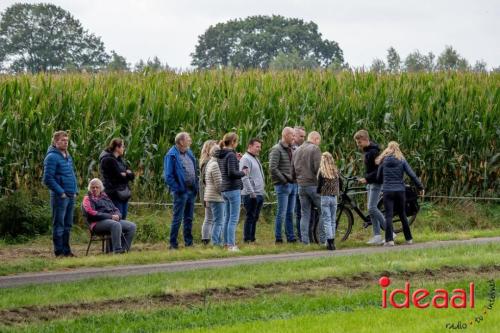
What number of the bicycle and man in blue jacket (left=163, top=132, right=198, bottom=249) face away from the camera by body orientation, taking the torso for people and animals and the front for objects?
0

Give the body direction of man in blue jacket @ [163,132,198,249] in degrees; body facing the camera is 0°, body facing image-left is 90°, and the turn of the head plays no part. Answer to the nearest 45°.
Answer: approximately 315°

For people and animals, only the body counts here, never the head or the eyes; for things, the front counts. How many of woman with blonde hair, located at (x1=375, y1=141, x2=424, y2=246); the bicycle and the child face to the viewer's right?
0

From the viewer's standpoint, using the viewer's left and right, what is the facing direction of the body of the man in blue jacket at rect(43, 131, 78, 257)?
facing the viewer and to the right of the viewer

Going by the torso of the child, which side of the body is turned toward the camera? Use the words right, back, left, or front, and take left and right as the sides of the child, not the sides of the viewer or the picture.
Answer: back

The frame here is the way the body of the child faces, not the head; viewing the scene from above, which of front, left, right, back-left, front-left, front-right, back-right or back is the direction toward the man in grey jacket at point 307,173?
front-left

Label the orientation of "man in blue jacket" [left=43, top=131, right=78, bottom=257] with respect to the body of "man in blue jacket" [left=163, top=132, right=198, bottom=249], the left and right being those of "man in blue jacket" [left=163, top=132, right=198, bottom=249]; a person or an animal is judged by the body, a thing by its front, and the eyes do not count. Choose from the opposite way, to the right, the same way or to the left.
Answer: the same way

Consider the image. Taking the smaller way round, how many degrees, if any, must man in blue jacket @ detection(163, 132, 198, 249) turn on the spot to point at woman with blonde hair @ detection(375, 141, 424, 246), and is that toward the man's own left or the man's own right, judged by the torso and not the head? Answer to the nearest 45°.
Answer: approximately 45° to the man's own left

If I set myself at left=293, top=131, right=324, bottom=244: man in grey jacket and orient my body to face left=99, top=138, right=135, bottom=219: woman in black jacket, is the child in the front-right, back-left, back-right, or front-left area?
back-left

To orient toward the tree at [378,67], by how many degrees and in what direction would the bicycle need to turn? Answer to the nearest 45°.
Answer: approximately 135° to its right

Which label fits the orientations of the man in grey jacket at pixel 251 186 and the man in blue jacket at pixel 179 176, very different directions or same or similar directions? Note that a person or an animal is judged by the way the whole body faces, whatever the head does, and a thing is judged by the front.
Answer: same or similar directions
